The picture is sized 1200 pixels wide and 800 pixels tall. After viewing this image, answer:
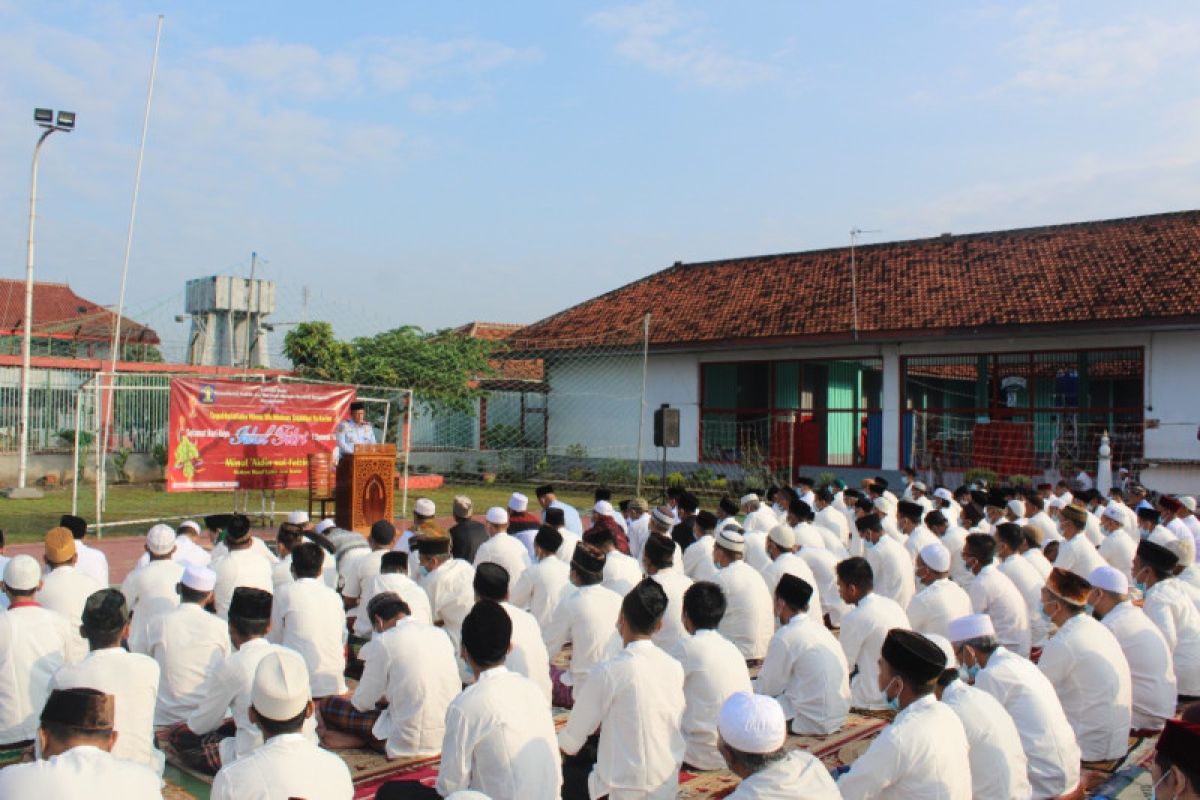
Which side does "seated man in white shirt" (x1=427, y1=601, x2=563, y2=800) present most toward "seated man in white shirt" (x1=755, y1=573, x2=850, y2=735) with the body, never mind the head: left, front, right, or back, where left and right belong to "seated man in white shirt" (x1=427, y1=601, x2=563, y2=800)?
right

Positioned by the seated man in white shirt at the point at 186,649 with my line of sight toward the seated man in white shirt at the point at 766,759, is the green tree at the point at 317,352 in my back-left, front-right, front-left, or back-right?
back-left

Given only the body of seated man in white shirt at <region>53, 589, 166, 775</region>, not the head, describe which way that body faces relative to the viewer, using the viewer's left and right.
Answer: facing away from the viewer

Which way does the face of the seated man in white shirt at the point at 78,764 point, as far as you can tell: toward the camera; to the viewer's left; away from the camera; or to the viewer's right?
away from the camera

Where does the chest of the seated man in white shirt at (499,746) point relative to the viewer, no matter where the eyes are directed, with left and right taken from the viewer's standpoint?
facing away from the viewer and to the left of the viewer

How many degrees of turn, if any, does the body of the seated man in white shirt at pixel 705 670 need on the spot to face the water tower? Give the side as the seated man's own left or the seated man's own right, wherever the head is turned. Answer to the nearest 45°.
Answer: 0° — they already face it

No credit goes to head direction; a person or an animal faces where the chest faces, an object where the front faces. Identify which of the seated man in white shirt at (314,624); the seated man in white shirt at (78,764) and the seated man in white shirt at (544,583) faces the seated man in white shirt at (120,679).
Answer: the seated man in white shirt at (78,764)

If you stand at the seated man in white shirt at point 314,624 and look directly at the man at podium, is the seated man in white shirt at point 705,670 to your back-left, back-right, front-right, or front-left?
back-right

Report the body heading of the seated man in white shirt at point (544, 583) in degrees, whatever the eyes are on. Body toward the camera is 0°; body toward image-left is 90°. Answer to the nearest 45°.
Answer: approximately 135°

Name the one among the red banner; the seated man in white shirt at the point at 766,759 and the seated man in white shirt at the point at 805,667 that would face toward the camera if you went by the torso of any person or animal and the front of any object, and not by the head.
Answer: the red banner

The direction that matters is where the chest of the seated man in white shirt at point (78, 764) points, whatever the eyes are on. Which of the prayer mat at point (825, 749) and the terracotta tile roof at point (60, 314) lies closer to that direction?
the terracotta tile roof

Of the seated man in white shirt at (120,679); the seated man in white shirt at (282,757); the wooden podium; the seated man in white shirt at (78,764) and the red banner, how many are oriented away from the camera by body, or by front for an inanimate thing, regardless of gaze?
3

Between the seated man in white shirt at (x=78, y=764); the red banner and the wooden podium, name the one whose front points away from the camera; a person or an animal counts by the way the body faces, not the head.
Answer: the seated man in white shirt

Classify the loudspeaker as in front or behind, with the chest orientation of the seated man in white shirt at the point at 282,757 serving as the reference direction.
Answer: in front

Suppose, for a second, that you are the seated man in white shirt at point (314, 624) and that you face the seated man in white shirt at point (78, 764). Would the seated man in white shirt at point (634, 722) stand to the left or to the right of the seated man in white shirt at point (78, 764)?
left

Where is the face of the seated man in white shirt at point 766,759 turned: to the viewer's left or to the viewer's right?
to the viewer's left

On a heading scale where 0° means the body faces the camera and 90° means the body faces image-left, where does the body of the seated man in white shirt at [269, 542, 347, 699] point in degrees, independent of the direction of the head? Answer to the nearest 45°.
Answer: approximately 180°

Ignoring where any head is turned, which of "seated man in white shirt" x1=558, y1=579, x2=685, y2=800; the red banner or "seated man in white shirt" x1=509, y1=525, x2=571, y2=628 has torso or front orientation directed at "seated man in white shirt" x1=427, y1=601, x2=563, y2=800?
the red banner

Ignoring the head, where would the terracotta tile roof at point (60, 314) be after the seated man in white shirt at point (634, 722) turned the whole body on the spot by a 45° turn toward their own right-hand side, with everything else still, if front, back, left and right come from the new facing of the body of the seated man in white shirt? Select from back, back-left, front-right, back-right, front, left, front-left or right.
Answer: front-left
